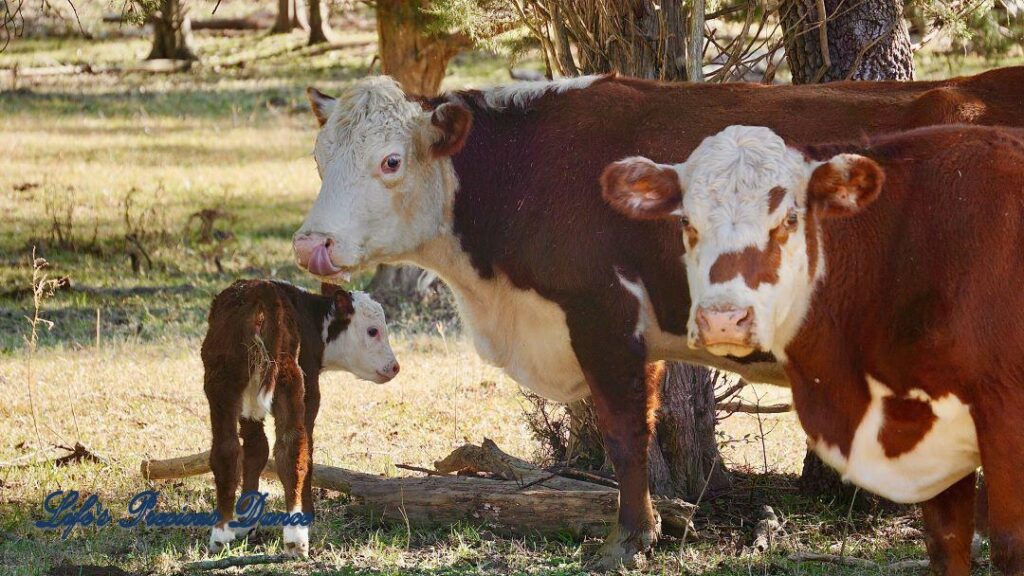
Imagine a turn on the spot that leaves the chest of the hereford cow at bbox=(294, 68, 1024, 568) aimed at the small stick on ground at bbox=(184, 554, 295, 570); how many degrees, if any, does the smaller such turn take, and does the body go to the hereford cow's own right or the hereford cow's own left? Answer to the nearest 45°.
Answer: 0° — it already faces it

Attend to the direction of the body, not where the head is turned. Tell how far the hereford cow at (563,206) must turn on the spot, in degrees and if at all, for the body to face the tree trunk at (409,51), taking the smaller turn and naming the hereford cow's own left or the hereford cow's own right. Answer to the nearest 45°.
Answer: approximately 90° to the hereford cow's own right

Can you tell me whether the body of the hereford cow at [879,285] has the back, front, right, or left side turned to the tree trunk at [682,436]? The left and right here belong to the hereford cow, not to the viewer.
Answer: right

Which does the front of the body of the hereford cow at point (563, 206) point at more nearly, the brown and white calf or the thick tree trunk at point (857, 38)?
the brown and white calf

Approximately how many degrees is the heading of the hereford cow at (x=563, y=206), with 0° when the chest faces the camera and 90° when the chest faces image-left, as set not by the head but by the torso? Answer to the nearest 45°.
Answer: approximately 90°

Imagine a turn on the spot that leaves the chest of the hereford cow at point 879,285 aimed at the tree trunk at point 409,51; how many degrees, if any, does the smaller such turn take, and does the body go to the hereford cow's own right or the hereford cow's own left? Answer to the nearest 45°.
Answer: approximately 90° to the hereford cow's own right

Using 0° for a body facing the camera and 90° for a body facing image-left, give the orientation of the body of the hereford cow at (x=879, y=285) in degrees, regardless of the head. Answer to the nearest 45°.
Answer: approximately 45°
